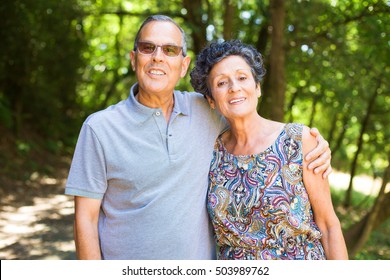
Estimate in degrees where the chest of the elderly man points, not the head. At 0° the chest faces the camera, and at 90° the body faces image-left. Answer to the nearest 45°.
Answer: approximately 0°

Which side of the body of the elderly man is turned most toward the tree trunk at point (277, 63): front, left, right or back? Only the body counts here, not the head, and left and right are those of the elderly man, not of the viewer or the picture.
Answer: back

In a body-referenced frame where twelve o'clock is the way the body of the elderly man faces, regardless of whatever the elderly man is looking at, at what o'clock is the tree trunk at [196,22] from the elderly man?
The tree trunk is roughly at 6 o'clock from the elderly man.

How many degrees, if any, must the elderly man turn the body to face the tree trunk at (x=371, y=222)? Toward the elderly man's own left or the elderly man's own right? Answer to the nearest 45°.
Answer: approximately 135° to the elderly man's own left

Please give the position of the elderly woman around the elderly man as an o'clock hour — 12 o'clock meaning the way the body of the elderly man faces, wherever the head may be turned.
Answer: The elderly woman is roughly at 9 o'clock from the elderly man.
